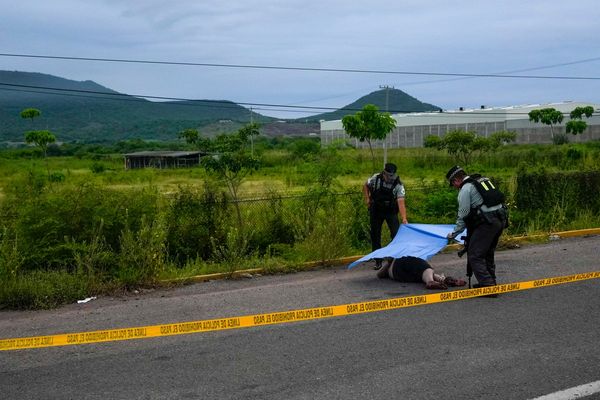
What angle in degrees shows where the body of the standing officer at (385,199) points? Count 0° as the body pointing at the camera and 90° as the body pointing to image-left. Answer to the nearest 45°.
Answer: approximately 0°

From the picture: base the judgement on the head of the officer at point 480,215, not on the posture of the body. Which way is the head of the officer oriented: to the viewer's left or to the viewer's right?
to the viewer's left

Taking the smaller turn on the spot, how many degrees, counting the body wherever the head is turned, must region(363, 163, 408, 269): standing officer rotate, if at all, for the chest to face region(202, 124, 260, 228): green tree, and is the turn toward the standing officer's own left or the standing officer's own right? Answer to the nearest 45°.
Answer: approximately 135° to the standing officer's own right

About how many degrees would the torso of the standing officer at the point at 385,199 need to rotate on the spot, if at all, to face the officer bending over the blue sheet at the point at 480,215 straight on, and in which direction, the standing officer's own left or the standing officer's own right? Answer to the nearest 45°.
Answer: approximately 45° to the standing officer's own left

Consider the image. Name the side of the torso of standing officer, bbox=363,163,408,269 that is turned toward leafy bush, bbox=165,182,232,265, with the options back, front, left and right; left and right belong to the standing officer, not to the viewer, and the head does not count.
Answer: right
